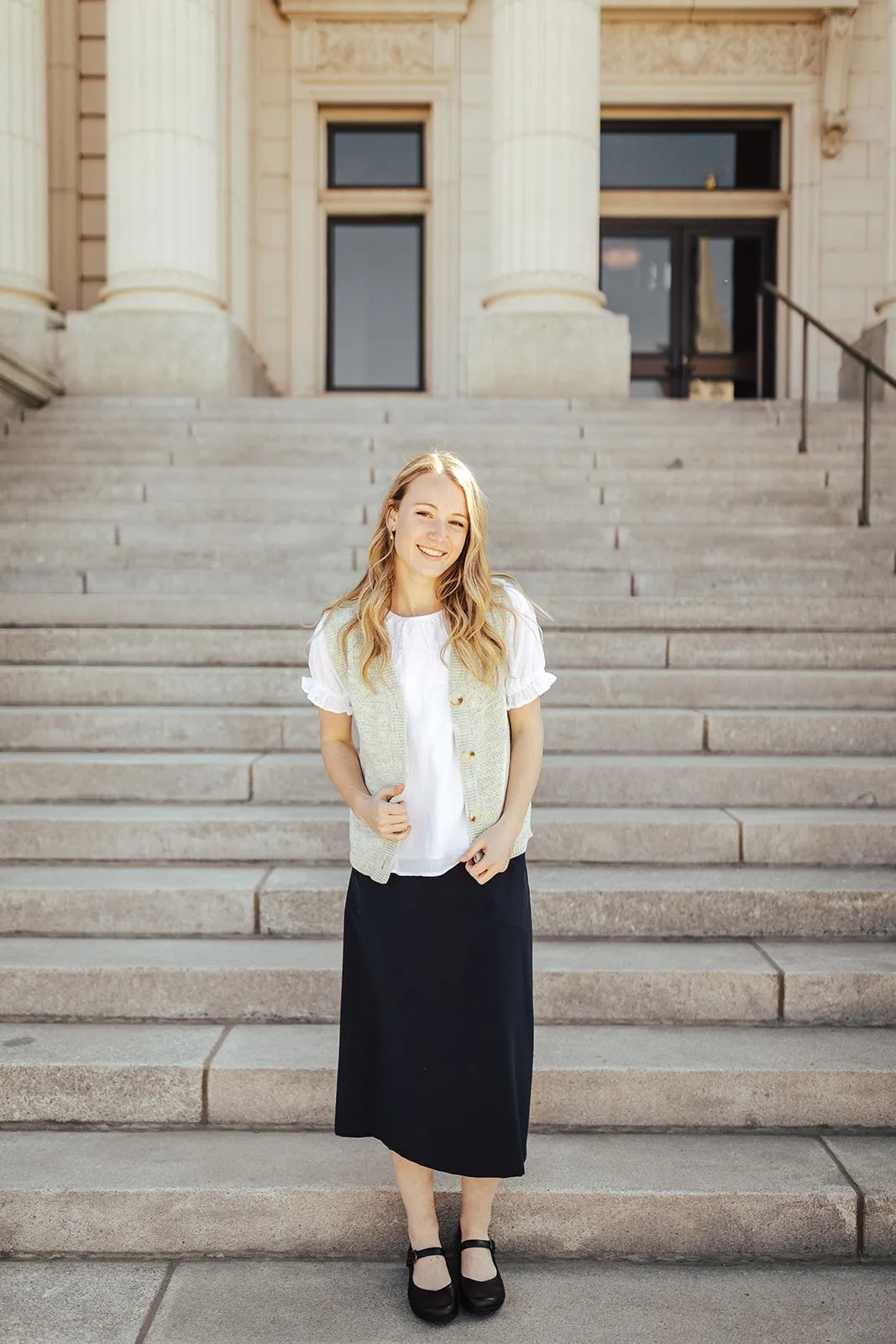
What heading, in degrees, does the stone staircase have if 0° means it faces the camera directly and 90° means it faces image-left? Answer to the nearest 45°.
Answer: approximately 0°

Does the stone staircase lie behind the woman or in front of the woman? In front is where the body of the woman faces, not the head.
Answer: behind

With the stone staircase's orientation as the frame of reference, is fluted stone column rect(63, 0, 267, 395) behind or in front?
behind

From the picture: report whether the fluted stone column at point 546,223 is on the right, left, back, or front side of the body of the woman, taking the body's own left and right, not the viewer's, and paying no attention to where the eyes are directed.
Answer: back

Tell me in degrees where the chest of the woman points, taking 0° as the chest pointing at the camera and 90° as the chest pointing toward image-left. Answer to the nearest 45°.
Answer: approximately 0°

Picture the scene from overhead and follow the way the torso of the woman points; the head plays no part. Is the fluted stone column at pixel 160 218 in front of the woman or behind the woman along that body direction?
behind

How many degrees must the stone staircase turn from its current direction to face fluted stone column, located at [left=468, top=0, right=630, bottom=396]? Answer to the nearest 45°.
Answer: approximately 180°

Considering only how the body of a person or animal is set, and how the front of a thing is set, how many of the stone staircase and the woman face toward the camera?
2

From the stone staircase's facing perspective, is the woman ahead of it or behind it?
ahead
